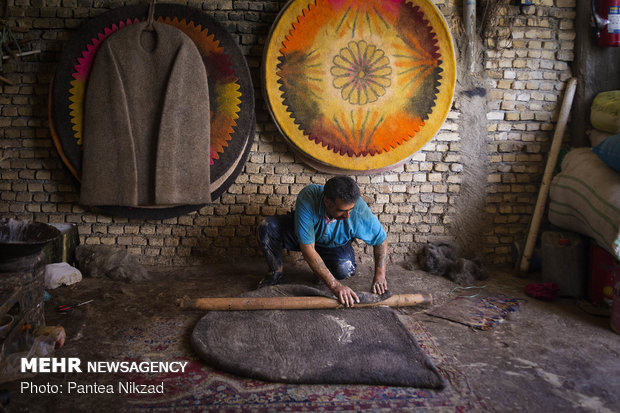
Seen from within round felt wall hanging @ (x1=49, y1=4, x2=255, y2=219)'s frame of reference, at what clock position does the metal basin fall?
The metal basin is roughly at 2 o'clock from the round felt wall hanging.

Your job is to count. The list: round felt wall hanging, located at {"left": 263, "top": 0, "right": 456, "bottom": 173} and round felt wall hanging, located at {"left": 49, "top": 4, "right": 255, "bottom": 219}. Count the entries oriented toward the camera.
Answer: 2

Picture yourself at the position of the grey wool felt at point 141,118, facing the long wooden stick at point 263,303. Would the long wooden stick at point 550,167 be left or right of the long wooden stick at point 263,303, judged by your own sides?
left

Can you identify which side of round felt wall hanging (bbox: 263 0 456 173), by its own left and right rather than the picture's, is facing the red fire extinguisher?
left

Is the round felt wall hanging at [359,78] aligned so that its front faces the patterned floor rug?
yes

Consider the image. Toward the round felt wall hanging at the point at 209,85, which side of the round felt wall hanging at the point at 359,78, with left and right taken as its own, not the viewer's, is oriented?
right

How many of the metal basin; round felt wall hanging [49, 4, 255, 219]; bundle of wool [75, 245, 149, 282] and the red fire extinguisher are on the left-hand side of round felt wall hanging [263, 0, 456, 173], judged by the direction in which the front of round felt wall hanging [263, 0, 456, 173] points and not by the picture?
1

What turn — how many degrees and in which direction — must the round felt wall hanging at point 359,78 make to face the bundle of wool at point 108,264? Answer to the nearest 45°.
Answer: approximately 90° to its right

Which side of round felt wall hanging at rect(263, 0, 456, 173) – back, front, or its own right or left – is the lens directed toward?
front

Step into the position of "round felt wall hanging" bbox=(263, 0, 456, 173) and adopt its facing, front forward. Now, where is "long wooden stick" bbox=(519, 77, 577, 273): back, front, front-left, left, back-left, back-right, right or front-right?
left

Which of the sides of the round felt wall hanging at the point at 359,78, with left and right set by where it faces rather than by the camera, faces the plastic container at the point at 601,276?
left

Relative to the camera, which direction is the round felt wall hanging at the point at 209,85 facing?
toward the camera

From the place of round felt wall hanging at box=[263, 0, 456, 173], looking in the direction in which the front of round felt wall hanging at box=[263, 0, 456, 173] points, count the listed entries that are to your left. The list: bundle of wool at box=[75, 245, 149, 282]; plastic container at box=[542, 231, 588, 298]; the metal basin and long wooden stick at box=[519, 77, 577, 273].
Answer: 2
